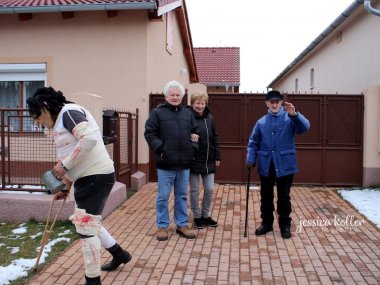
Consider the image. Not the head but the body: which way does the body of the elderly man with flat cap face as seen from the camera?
toward the camera

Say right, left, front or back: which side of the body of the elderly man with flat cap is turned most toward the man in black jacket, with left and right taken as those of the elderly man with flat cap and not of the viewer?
right

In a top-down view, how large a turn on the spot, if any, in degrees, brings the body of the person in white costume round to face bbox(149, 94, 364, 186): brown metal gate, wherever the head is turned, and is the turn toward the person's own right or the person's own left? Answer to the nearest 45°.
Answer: approximately 135° to the person's own right

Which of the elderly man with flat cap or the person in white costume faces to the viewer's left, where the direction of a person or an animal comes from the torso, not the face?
the person in white costume

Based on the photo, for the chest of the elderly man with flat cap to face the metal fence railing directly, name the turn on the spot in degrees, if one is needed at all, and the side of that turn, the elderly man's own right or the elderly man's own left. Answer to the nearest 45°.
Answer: approximately 90° to the elderly man's own right

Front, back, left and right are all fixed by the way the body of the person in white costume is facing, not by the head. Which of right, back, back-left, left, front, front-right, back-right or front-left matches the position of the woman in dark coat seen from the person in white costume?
back-right

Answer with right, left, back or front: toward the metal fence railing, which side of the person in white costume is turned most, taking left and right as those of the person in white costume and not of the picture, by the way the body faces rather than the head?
right

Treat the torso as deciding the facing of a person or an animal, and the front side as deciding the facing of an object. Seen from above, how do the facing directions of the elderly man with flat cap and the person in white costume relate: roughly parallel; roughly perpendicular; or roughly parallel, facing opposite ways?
roughly perpendicular

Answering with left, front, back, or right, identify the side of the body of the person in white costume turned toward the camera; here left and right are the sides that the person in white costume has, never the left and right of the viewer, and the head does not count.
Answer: left

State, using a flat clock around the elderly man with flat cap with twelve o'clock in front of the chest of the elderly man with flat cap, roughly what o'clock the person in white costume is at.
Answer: The person in white costume is roughly at 1 o'clock from the elderly man with flat cap.

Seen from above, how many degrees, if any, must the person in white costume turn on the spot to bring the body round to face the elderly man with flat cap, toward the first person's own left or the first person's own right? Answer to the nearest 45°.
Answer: approximately 135° to the first person's own right

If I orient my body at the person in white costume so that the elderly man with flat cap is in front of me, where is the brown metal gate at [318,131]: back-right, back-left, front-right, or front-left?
front-left

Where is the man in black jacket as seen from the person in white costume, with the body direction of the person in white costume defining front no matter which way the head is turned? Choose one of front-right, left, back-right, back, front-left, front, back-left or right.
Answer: back-right

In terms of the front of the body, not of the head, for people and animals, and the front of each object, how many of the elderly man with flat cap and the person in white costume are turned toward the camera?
1

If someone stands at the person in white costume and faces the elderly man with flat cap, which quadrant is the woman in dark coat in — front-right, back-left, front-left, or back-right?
front-left
